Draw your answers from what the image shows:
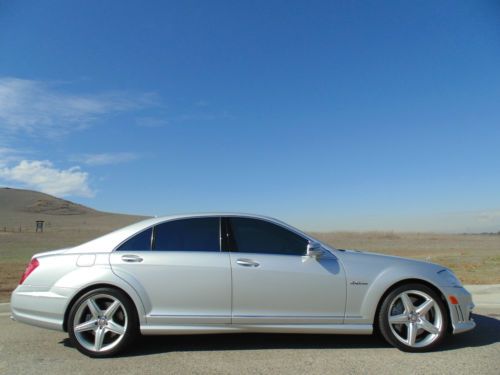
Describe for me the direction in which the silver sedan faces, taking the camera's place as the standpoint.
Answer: facing to the right of the viewer

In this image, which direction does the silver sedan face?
to the viewer's right
